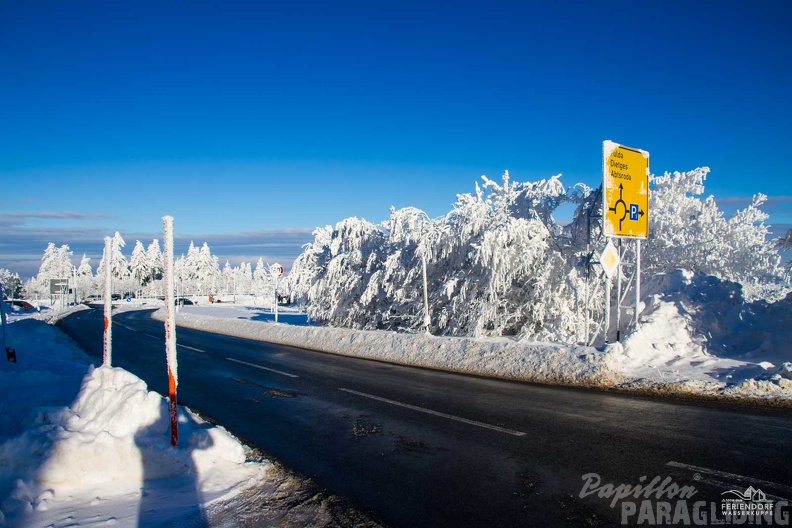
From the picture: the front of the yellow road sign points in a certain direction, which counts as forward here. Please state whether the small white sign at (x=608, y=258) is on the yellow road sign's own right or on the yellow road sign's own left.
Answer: on the yellow road sign's own right

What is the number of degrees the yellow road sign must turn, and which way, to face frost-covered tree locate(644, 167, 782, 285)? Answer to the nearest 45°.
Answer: approximately 135° to its left

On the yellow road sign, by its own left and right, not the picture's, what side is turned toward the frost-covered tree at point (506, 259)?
back

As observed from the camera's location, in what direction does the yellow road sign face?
facing the viewer and to the right of the viewer
